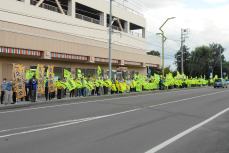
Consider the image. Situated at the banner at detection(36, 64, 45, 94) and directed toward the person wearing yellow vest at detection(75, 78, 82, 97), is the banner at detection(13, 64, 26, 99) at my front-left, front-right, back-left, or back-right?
back-right

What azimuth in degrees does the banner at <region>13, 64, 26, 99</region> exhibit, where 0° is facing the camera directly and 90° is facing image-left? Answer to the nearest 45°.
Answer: approximately 0°

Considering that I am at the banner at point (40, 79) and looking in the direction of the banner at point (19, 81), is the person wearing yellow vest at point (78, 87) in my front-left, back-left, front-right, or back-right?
back-left
